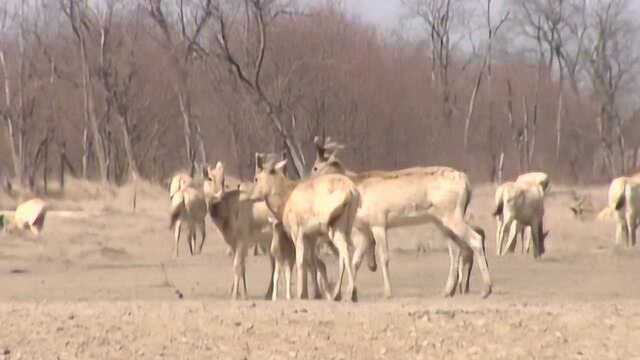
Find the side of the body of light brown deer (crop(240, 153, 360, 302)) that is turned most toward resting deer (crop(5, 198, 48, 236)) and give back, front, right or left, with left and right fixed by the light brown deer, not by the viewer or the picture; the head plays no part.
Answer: front

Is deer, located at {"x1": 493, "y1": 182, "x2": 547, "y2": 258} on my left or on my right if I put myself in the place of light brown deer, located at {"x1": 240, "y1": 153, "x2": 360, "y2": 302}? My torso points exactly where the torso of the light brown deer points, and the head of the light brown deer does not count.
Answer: on my right

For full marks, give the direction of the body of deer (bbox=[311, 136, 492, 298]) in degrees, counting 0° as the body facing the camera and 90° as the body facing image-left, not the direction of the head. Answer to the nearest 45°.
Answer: approximately 90°

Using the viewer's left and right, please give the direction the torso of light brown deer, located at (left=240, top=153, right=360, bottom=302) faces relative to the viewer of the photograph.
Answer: facing away from the viewer and to the left of the viewer

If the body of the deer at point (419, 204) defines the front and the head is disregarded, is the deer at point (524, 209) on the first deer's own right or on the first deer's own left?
on the first deer's own right

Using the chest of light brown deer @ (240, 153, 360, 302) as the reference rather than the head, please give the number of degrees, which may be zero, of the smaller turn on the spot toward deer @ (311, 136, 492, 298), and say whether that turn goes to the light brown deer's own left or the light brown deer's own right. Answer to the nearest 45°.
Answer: approximately 90° to the light brown deer's own right
